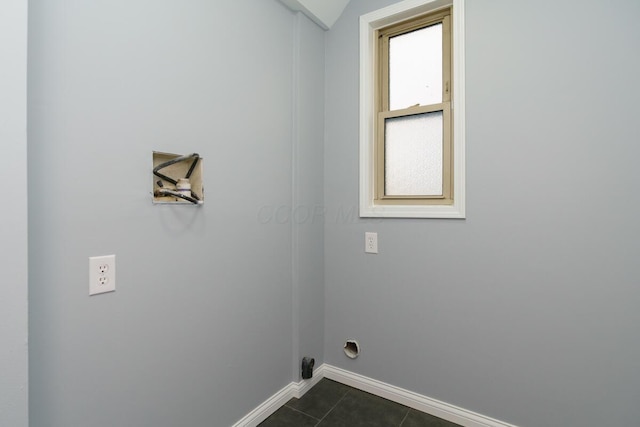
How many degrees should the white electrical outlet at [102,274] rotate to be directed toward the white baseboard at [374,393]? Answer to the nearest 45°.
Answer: approximately 45° to its left

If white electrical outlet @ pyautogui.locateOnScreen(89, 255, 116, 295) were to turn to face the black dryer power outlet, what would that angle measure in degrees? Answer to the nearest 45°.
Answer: approximately 45° to its left

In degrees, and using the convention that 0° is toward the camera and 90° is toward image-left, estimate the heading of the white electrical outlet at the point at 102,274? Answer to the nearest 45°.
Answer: approximately 315°

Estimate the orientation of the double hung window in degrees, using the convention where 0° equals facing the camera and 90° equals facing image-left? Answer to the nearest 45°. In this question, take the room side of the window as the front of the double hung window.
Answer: approximately 45°

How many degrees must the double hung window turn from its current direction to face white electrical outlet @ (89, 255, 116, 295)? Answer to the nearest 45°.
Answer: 0° — it already faces it

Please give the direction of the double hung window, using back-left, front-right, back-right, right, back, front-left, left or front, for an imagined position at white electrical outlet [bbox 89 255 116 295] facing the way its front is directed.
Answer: front-left
